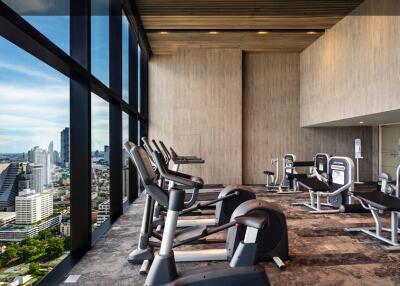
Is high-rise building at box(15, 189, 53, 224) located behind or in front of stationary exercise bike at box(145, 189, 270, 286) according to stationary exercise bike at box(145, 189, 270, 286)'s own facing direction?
in front

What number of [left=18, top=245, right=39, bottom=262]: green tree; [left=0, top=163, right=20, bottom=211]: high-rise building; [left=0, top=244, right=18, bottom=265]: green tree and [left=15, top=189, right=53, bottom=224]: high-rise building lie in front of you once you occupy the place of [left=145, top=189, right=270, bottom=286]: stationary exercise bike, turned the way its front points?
4

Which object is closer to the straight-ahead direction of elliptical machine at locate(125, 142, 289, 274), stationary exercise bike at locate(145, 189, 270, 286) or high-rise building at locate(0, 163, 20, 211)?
the high-rise building

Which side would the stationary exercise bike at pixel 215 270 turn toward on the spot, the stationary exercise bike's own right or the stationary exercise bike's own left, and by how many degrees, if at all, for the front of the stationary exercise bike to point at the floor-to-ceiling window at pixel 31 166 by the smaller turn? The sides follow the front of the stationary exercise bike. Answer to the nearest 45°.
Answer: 0° — it already faces it

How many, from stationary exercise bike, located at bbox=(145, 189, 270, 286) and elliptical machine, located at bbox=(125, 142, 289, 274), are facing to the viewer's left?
2

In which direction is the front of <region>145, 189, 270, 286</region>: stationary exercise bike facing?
to the viewer's left

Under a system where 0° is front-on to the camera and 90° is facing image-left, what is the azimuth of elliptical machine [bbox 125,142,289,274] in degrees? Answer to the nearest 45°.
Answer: approximately 90°

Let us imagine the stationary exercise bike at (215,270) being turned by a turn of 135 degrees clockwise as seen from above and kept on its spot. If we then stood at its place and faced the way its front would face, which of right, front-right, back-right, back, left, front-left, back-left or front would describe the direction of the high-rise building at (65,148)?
left

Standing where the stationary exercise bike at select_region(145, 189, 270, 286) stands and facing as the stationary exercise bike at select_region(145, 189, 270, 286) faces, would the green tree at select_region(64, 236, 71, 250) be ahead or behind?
ahead

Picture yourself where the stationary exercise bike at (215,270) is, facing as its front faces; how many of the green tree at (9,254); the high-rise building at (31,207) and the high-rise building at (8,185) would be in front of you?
3
